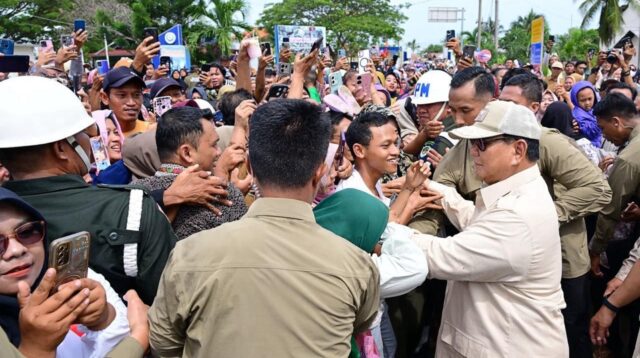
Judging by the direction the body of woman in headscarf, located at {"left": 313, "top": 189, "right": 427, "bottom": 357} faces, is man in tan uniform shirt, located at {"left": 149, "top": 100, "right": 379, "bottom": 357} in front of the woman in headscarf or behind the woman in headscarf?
behind

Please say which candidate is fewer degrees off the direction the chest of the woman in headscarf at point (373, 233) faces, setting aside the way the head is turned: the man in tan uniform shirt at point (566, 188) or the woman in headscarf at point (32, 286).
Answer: the man in tan uniform shirt

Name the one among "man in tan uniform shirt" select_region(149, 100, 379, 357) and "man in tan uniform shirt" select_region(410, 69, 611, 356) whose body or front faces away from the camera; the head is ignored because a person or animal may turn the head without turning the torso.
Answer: "man in tan uniform shirt" select_region(149, 100, 379, 357)

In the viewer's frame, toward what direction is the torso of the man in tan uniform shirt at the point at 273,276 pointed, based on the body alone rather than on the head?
away from the camera

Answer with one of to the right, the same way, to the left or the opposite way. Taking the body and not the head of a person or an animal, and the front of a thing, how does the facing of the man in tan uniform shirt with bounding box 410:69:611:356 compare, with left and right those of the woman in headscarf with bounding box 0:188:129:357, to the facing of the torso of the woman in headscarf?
to the right

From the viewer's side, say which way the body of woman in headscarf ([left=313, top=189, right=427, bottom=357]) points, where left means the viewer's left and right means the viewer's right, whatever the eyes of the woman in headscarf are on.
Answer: facing away from the viewer and to the right of the viewer

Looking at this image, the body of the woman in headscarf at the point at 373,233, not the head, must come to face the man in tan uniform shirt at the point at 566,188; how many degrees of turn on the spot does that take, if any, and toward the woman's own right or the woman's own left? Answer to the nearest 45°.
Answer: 0° — they already face them

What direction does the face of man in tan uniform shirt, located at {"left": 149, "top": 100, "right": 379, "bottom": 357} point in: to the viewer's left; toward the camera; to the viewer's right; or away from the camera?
away from the camera

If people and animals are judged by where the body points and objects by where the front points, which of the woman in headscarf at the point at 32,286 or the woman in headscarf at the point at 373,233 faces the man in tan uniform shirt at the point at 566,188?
the woman in headscarf at the point at 373,233

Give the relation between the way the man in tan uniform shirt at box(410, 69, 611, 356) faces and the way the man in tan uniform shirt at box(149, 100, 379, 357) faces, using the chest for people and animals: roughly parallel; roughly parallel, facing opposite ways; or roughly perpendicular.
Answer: roughly perpendicular

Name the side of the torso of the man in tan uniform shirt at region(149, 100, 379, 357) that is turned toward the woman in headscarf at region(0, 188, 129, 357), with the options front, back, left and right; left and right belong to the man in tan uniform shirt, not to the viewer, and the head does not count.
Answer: left
